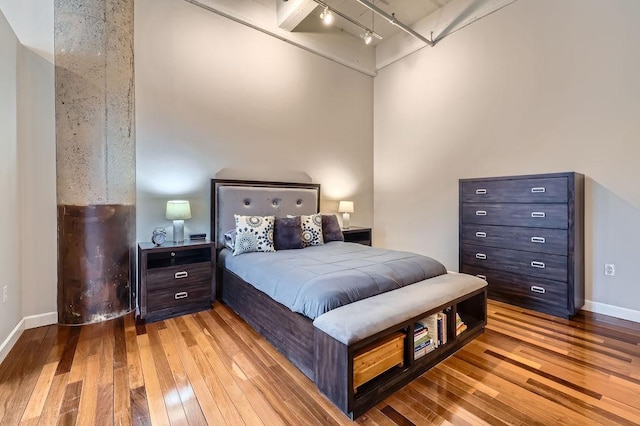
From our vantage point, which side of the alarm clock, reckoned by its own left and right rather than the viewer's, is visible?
front

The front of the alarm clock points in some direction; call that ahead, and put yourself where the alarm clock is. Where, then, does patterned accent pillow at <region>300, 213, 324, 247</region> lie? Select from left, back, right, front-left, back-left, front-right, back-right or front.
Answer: left

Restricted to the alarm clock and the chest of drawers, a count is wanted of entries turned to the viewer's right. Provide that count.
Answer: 0

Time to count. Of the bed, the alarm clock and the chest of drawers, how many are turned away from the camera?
0

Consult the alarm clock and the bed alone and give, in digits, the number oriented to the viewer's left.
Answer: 0

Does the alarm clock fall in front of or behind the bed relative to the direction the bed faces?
behind

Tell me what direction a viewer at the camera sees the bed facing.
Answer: facing the viewer and to the right of the viewer

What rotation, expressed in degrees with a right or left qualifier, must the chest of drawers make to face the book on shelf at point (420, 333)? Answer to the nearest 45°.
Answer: approximately 45° to its left

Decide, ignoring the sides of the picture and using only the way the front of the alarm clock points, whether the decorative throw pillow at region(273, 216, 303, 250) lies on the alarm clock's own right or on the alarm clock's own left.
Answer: on the alarm clock's own left

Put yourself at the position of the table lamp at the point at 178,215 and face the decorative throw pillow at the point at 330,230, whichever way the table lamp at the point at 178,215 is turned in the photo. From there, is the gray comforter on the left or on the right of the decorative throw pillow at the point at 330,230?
right

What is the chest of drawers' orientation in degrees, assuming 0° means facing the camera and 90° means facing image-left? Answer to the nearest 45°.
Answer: approximately 45°
